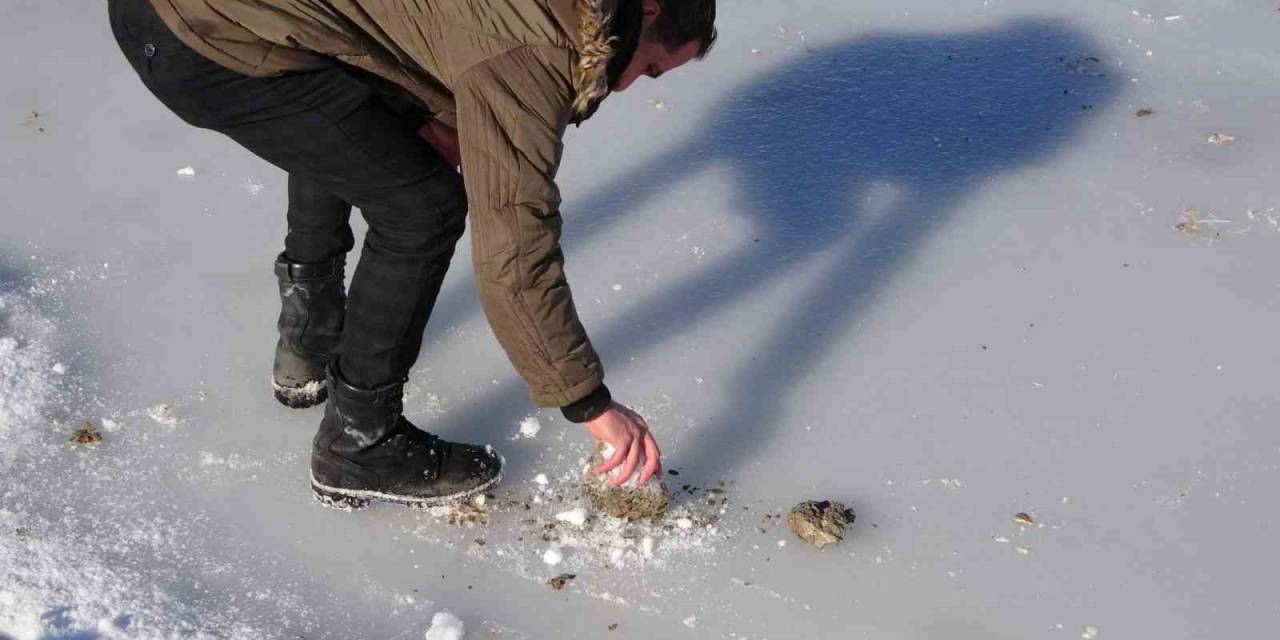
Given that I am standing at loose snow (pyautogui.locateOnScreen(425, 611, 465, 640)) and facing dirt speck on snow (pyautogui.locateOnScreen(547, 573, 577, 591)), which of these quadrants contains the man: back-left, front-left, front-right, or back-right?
front-left

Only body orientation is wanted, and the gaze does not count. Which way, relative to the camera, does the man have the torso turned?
to the viewer's right

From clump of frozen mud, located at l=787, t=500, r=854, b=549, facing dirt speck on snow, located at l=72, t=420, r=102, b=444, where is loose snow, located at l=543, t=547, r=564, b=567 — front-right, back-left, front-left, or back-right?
front-left

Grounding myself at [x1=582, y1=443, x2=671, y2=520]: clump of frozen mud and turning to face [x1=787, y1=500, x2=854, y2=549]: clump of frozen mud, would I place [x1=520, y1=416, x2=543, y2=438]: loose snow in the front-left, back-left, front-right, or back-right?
back-left

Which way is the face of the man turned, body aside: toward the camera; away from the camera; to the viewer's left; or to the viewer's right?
to the viewer's right

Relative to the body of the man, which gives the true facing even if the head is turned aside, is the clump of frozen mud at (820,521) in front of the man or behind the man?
in front

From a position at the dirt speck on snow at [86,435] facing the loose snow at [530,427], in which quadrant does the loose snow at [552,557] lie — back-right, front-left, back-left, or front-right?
front-right
